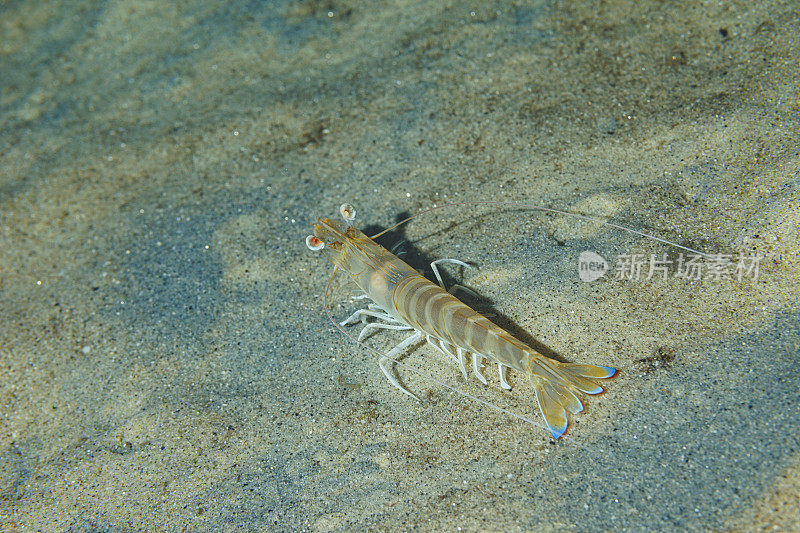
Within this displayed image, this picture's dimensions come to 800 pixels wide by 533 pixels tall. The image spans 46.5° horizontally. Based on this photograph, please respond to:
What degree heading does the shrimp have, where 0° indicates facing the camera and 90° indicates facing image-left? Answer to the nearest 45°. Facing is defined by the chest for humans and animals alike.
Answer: approximately 135°
